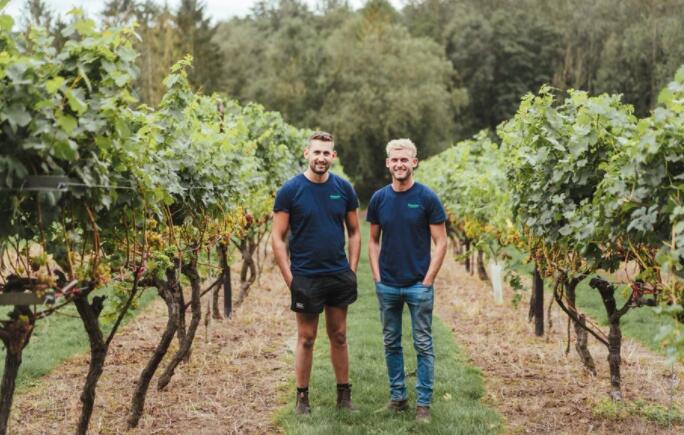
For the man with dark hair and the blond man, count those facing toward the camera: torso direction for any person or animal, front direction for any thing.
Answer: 2

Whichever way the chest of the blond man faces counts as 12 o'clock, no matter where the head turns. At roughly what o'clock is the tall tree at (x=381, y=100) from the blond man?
The tall tree is roughly at 6 o'clock from the blond man.

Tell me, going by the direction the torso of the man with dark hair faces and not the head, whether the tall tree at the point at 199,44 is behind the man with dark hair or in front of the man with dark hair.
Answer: behind

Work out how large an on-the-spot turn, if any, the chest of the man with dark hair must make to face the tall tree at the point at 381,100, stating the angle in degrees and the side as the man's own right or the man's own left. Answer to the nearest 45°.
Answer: approximately 180°

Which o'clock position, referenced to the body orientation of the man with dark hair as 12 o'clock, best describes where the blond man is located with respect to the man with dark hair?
The blond man is roughly at 9 o'clock from the man with dark hair.

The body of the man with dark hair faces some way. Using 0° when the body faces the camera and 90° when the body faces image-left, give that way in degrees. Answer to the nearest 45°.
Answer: approximately 0°

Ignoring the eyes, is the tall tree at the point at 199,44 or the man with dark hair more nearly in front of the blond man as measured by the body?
the man with dark hair
